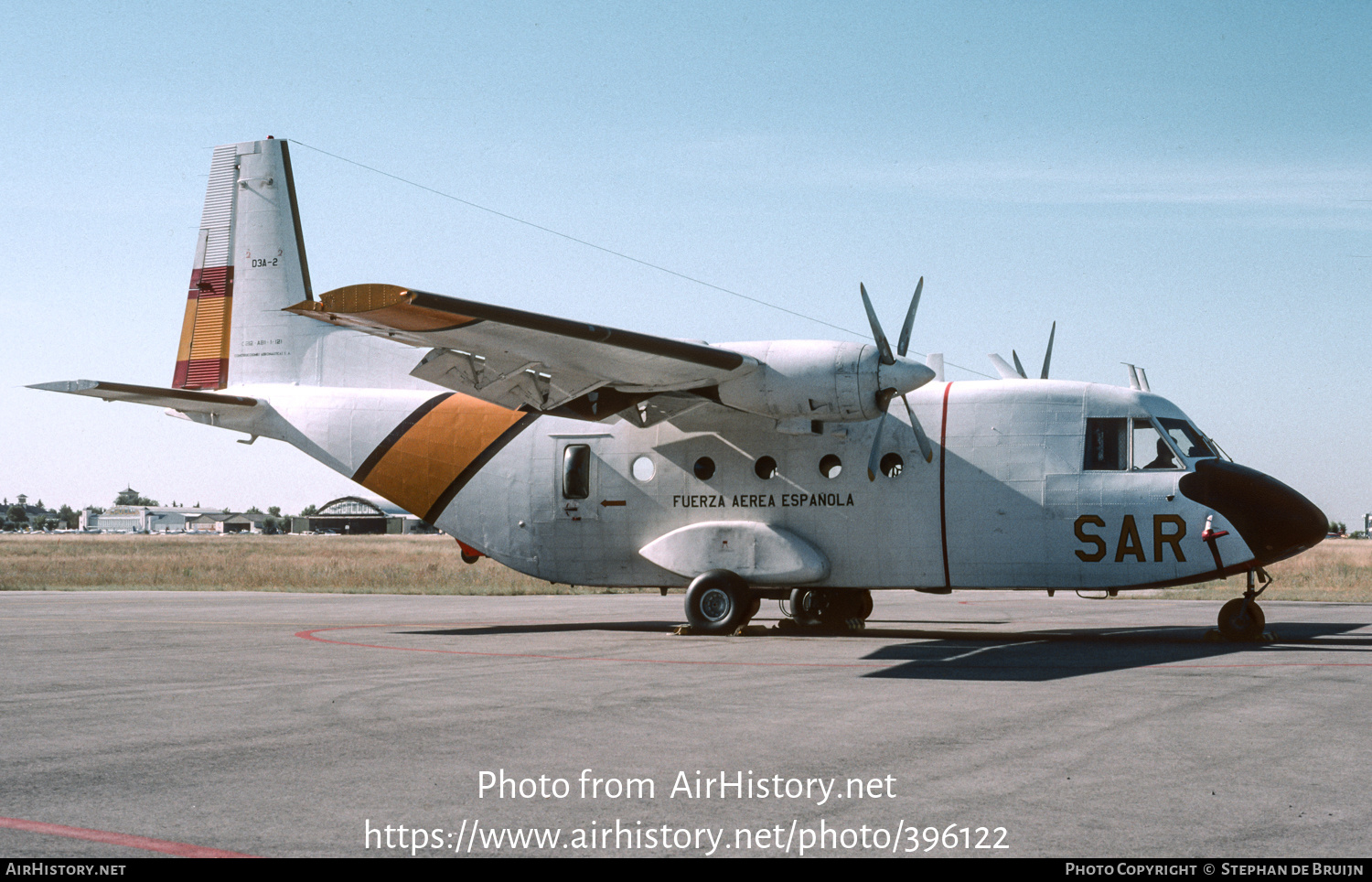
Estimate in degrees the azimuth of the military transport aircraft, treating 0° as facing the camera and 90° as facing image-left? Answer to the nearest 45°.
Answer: approximately 315°
